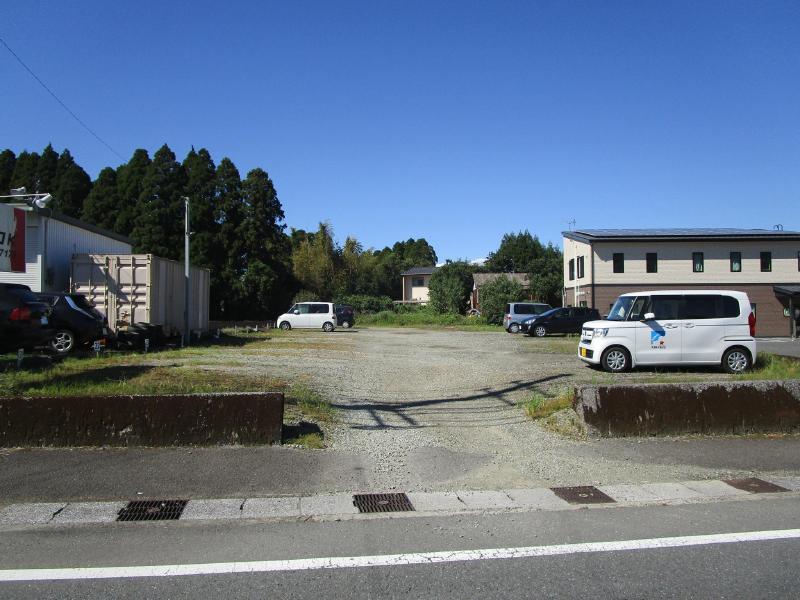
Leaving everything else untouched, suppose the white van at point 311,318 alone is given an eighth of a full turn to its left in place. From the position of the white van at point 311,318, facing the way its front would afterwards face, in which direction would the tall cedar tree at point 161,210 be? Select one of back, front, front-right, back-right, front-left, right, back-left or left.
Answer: right

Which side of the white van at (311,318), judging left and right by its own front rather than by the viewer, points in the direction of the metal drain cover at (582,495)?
left

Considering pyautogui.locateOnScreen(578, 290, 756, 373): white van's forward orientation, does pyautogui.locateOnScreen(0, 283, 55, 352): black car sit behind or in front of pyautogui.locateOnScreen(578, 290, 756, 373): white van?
in front

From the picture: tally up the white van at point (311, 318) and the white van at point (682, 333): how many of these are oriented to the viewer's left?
2

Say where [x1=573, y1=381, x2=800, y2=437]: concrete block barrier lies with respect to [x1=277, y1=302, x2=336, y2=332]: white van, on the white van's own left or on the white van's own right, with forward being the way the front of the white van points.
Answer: on the white van's own left

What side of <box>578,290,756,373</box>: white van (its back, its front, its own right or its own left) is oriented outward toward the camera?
left

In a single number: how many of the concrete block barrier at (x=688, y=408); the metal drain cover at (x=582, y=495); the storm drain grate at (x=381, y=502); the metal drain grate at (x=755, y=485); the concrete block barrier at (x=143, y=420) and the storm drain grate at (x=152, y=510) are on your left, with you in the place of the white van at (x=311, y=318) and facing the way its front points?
6

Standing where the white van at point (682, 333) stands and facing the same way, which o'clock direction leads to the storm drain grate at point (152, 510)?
The storm drain grate is roughly at 10 o'clock from the white van.

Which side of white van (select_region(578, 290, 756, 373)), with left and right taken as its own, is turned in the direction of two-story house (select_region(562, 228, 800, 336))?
right

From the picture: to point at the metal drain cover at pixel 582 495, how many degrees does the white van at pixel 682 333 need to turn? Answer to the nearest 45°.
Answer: approximately 90° to its left

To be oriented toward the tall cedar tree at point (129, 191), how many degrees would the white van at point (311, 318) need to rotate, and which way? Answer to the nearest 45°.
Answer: approximately 45° to its right

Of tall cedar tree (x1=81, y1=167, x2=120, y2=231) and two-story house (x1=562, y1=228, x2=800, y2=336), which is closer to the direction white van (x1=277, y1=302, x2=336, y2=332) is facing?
the tall cedar tree

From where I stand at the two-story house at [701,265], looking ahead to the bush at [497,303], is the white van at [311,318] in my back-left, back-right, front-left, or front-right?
front-left

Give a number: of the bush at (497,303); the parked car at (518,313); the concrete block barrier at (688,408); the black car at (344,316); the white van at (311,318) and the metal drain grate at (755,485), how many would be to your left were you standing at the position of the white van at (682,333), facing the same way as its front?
2

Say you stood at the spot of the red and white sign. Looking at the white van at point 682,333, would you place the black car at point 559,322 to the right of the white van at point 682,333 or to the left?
left

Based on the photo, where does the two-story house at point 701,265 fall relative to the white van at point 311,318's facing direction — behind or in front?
behind

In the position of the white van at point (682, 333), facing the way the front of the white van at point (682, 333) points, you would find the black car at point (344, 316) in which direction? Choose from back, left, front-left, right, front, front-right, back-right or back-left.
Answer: front-right

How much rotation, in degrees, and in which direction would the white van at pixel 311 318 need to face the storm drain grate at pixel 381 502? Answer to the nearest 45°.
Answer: approximately 90° to its left

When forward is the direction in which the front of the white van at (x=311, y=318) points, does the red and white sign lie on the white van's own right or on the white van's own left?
on the white van's own left

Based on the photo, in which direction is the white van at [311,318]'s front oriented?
to the viewer's left
